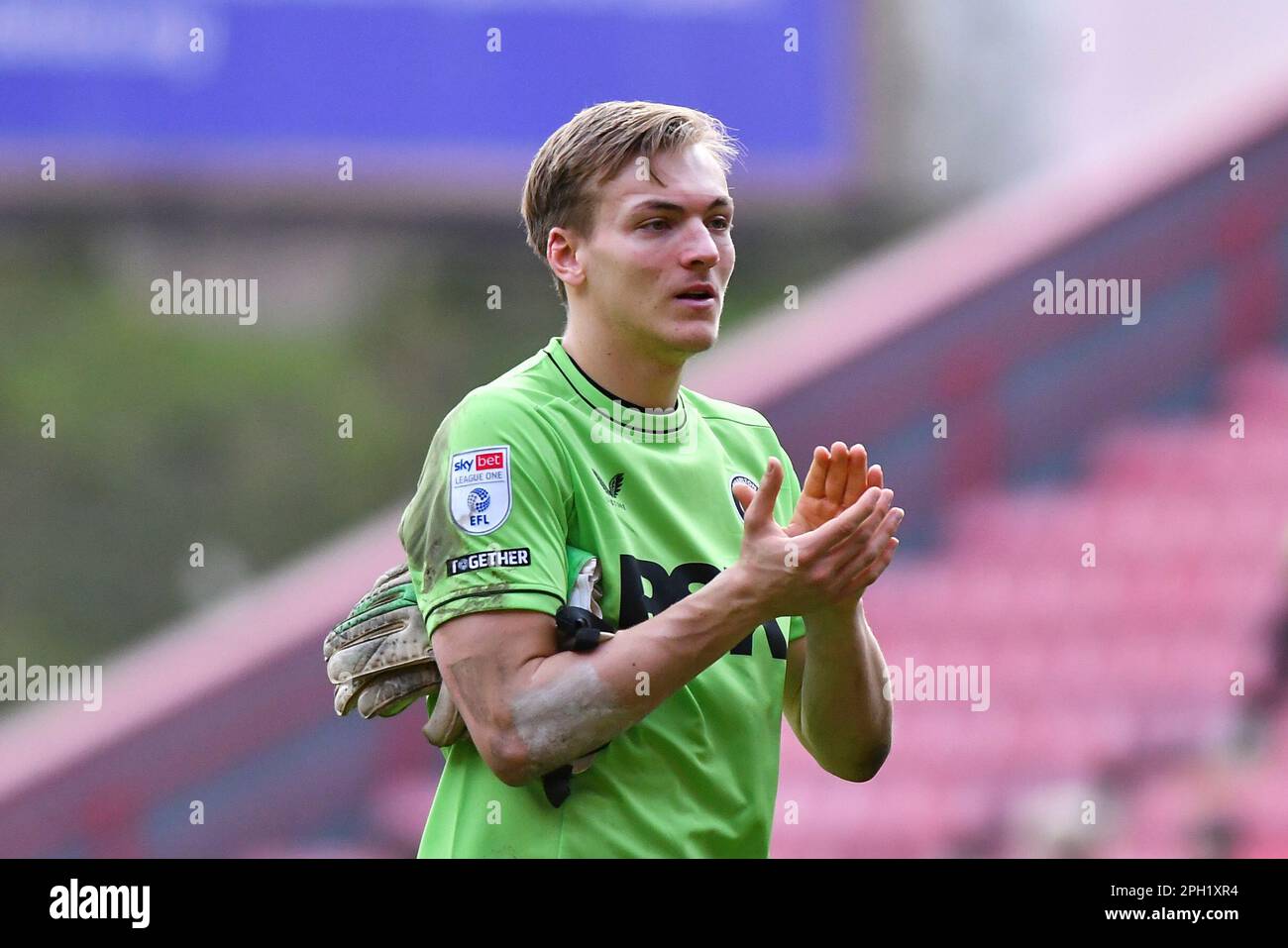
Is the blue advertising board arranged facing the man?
yes

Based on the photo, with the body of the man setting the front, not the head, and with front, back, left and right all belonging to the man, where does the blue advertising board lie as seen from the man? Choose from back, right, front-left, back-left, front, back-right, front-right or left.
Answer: back-left

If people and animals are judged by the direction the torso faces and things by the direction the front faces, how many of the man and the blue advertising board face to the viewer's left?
0

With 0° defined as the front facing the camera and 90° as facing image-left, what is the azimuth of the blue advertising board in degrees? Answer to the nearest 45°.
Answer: approximately 0°

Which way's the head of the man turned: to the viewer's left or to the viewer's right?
to the viewer's right

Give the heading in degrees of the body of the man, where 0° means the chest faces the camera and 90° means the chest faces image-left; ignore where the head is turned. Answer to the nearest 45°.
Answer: approximately 315°
